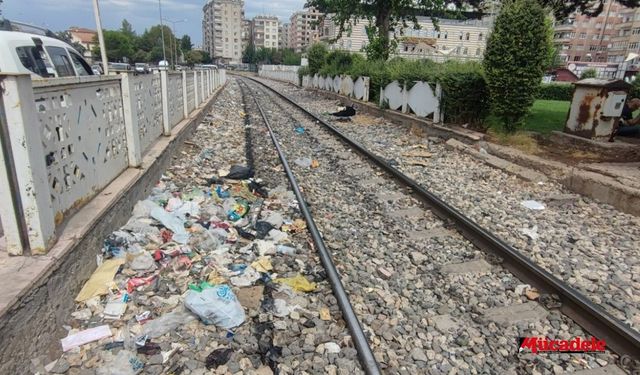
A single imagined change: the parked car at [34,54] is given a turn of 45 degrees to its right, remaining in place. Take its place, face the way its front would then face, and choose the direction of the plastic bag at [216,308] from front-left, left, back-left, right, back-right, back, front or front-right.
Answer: right

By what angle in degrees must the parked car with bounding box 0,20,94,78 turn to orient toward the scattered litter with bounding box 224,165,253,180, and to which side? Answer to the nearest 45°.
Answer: approximately 90° to its right

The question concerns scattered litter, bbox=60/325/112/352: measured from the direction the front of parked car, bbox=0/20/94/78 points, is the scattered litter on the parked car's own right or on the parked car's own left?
on the parked car's own right

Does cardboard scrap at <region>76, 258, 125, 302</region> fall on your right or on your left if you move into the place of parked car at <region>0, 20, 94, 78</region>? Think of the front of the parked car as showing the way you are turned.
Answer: on your right

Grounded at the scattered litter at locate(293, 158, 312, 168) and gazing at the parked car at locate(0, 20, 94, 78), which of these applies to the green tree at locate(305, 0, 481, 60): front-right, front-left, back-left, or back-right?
back-right

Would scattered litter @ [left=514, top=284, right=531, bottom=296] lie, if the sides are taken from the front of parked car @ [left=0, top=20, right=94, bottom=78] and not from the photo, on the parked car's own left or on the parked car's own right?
on the parked car's own right

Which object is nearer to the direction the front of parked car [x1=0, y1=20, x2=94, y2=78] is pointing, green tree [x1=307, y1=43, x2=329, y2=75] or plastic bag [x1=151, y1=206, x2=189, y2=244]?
the green tree

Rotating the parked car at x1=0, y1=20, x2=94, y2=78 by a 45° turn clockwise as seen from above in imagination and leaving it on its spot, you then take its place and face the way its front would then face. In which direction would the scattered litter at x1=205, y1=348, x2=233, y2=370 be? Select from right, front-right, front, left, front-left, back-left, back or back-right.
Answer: right

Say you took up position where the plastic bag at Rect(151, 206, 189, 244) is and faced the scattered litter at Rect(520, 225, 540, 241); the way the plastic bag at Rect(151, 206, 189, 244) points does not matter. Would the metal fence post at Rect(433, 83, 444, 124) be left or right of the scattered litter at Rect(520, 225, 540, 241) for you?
left

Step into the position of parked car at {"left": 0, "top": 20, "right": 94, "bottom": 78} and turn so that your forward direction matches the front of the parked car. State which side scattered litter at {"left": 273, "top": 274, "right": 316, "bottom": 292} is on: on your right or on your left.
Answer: on your right

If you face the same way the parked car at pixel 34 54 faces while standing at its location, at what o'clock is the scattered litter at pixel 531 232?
The scattered litter is roughly at 3 o'clock from the parked car.
